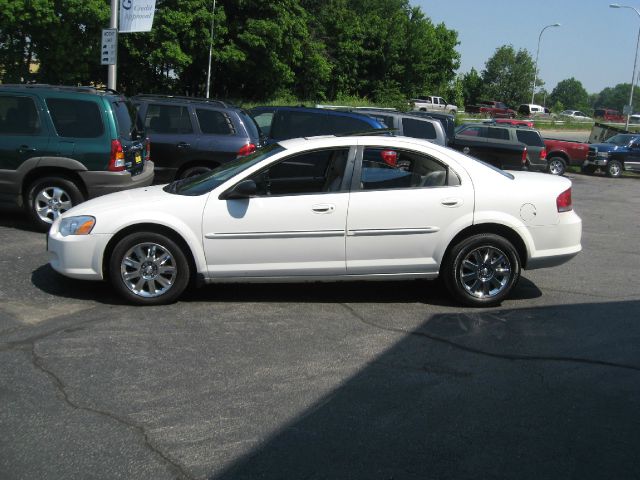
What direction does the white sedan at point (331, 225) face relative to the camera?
to the viewer's left

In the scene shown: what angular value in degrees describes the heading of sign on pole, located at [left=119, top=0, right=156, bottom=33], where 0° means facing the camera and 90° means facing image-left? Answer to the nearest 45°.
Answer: approximately 0°

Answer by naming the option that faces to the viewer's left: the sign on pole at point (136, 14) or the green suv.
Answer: the green suv

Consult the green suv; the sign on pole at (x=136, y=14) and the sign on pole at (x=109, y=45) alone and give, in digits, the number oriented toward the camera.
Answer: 2

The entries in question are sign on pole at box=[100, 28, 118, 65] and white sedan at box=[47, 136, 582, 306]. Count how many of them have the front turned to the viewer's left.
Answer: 1

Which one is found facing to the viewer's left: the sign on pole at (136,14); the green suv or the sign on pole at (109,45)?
the green suv

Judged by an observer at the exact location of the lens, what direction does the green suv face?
facing to the left of the viewer

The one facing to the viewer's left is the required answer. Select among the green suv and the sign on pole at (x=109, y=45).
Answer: the green suv

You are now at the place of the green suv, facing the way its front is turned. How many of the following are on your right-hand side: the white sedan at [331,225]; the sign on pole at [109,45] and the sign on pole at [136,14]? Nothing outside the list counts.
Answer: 2
